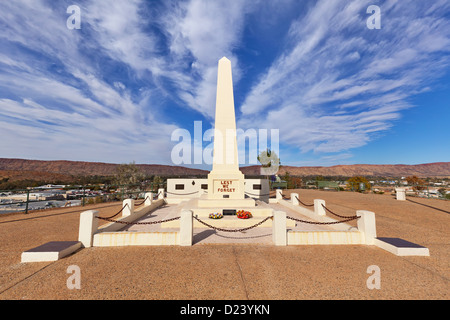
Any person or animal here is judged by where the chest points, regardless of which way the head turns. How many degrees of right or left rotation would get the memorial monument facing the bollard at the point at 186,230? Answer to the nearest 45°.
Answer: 0° — it already faces it

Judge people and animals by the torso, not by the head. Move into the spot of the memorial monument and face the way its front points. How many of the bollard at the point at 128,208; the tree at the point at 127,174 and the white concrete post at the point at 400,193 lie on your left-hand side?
1

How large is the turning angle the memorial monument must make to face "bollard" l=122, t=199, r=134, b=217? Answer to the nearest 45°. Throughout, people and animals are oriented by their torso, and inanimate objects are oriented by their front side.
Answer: approximately 45° to its right

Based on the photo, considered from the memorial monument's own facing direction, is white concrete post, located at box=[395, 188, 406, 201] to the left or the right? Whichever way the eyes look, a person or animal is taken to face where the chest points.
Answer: on its left

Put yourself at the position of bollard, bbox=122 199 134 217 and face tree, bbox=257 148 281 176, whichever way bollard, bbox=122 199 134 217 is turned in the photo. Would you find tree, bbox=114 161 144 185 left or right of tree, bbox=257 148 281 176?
left

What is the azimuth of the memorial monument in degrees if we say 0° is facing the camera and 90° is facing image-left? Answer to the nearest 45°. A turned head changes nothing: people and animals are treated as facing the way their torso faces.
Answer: approximately 0°

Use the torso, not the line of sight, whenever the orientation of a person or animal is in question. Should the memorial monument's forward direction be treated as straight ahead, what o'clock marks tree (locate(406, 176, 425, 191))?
The tree is roughly at 8 o'clock from the memorial monument.

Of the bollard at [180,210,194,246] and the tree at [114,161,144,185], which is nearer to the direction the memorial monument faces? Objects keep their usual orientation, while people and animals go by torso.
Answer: the bollard

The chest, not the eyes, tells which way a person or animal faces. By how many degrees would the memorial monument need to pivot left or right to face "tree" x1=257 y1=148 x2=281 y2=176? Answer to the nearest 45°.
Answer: approximately 180°

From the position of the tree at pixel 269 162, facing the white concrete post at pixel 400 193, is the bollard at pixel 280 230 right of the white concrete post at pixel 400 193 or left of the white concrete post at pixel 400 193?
right

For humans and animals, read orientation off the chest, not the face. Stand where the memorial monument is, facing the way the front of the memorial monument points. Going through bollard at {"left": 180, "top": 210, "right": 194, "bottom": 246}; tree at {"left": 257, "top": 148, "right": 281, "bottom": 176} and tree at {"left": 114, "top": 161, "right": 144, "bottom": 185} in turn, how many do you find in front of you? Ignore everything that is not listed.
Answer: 1

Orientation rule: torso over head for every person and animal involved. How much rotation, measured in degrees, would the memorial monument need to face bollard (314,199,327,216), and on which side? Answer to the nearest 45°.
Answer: approximately 45° to its left
